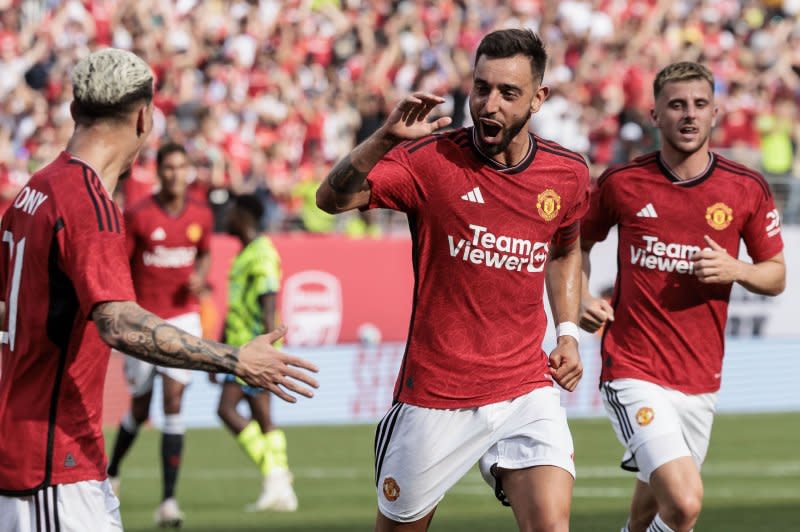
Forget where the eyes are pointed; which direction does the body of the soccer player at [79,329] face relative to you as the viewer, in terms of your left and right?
facing away from the viewer and to the right of the viewer

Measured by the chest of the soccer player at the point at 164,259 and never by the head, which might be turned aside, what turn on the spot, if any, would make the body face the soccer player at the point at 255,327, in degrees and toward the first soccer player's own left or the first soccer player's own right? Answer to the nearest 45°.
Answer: approximately 90° to the first soccer player's own left

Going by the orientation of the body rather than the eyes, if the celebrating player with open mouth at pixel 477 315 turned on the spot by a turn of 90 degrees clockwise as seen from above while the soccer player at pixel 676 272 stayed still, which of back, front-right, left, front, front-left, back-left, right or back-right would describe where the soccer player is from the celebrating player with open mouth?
back-right

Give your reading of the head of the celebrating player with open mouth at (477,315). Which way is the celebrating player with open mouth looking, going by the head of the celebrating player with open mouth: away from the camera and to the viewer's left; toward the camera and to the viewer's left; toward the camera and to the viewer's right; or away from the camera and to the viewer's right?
toward the camera and to the viewer's left

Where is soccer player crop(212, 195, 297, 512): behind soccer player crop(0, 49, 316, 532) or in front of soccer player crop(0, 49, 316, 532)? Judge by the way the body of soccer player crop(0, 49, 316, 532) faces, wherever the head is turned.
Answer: in front

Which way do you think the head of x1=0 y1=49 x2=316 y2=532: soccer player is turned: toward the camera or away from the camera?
away from the camera

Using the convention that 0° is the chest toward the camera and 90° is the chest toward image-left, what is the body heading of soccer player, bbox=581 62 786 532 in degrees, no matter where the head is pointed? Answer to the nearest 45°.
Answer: approximately 0°

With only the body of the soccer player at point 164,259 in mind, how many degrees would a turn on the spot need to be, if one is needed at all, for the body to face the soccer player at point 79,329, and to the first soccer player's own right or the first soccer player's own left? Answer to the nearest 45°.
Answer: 0° — they already face them
